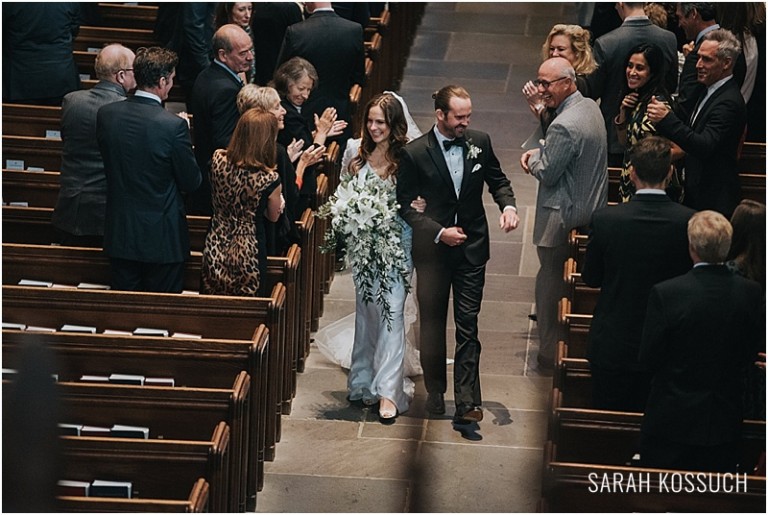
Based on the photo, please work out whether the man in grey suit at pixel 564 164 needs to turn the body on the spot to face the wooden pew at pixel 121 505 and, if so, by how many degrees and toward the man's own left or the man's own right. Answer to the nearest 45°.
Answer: approximately 45° to the man's own left

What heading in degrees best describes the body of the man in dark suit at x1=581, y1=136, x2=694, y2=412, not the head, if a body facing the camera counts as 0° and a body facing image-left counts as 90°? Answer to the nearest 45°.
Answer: approximately 180°

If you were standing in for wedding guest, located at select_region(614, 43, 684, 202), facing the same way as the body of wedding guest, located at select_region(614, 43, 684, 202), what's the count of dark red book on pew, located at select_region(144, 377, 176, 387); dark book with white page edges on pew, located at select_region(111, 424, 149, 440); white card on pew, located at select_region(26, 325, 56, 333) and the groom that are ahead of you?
4

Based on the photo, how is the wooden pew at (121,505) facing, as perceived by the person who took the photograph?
facing away from the viewer

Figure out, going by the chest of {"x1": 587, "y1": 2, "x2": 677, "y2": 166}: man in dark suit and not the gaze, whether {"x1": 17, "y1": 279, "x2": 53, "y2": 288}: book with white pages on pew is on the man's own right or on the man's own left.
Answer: on the man's own left

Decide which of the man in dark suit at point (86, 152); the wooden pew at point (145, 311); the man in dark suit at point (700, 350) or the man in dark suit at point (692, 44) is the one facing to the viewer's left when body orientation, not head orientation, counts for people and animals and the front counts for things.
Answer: the man in dark suit at point (692, 44)

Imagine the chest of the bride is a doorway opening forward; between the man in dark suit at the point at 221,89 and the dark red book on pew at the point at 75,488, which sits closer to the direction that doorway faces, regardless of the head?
the dark red book on pew

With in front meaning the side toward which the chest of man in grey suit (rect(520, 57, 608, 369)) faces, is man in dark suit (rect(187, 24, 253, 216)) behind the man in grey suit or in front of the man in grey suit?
in front

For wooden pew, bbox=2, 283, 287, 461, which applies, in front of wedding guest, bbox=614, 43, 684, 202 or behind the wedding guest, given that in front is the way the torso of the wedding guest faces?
in front

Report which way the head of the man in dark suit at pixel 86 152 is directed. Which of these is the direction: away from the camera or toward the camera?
away from the camera

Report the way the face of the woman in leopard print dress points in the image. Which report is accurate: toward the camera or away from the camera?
away from the camera

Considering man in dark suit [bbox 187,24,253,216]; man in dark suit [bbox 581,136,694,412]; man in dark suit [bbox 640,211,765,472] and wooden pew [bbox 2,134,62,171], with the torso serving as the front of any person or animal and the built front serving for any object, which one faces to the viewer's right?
man in dark suit [bbox 187,24,253,216]

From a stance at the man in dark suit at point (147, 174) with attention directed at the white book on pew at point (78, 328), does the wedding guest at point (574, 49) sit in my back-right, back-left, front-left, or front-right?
back-left

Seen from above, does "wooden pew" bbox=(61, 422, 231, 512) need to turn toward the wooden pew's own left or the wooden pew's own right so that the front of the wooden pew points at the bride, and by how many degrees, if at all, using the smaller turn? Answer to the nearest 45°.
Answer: approximately 45° to the wooden pew's own right

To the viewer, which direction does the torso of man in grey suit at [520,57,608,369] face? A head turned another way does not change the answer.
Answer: to the viewer's left

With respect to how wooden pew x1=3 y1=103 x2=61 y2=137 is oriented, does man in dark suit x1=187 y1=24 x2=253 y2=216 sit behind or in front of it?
behind

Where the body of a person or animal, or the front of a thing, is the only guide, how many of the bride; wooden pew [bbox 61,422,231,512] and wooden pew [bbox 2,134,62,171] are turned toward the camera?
1

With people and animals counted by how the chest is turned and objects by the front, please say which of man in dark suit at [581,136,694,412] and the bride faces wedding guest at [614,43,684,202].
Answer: the man in dark suit

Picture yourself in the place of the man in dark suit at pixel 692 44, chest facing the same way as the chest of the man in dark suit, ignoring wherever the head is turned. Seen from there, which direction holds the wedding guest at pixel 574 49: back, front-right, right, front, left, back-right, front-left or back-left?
front

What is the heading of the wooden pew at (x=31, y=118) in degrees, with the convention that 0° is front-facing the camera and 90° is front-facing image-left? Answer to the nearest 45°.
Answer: approximately 180°
